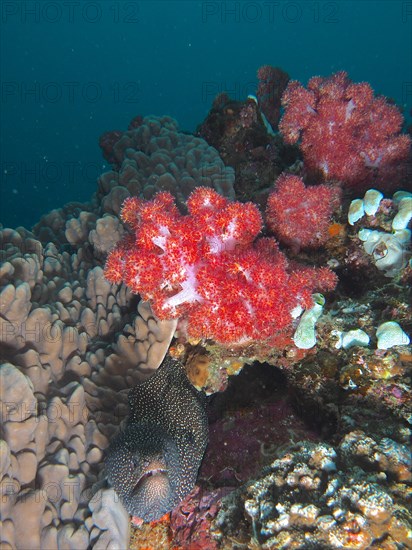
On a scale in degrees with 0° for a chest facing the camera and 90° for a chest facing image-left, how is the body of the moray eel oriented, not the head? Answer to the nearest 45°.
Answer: approximately 0°

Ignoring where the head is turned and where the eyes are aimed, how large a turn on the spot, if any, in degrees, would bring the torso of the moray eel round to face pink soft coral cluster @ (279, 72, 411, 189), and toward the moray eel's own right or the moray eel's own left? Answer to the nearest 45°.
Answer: approximately 90° to the moray eel's own left

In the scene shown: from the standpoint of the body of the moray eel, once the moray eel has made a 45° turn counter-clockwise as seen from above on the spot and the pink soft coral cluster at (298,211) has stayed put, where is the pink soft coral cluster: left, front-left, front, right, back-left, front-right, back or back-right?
front-left
